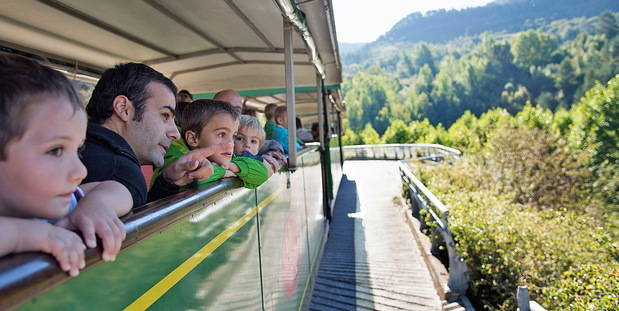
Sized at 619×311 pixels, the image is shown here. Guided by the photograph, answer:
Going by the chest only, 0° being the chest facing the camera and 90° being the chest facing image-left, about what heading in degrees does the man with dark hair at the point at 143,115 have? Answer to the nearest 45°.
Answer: approximately 270°

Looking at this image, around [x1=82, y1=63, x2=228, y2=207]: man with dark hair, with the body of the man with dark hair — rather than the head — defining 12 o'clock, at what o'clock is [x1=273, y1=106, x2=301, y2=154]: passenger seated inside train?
The passenger seated inside train is roughly at 10 o'clock from the man with dark hair.

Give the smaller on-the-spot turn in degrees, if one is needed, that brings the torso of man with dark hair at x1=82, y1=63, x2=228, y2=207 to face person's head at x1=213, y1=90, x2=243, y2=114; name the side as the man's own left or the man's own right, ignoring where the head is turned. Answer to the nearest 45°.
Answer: approximately 45° to the man's own left

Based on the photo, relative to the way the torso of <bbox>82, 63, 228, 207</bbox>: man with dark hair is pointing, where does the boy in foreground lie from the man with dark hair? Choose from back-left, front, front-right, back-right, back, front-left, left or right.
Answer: right

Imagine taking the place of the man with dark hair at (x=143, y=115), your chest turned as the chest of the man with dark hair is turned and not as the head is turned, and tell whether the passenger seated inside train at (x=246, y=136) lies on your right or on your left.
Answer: on your left

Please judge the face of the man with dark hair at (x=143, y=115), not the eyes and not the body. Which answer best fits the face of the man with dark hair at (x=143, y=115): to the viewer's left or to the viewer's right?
to the viewer's right

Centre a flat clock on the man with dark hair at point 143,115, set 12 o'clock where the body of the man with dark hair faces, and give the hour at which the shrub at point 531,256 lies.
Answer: The shrub is roughly at 11 o'clock from the man with dark hair.

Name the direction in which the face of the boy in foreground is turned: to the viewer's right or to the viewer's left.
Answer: to the viewer's right

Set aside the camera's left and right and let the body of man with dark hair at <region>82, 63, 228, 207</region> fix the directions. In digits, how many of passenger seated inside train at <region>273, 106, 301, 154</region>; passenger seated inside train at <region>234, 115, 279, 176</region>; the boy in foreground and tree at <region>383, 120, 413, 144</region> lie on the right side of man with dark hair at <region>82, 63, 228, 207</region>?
1
